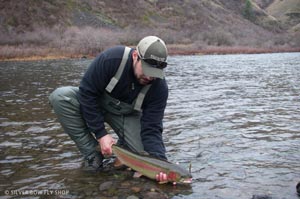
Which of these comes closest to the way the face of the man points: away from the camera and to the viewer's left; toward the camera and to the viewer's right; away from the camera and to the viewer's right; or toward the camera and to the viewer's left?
toward the camera and to the viewer's right

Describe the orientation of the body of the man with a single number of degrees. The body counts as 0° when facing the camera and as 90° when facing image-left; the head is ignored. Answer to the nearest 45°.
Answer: approximately 315°

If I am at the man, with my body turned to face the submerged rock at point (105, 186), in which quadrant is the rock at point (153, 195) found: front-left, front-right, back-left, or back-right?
front-left

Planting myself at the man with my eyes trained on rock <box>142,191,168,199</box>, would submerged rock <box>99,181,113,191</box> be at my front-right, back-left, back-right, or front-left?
front-right

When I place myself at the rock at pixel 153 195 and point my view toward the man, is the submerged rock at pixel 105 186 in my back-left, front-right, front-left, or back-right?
front-left

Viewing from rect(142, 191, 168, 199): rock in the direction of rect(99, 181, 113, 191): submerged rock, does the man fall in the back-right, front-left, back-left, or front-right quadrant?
front-right
